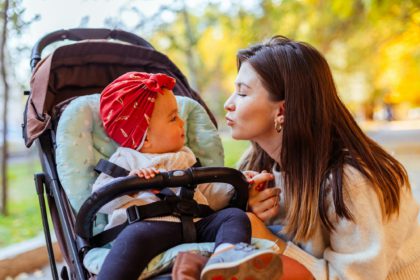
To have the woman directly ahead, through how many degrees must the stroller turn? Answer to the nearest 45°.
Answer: approximately 45° to its left

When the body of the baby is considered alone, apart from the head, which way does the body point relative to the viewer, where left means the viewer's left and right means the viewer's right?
facing the viewer and to the right of the viewer

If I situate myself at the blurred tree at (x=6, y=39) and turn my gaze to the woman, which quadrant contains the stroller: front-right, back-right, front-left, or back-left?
front-right

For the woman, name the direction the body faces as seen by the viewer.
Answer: to the viewer's left

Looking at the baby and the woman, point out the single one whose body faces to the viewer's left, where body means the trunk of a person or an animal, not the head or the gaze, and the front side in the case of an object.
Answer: the woman

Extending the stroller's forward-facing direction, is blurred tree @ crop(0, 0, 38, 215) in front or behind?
behind

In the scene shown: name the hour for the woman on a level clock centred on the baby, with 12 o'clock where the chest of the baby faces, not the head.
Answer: The woman is roughly at 10 o'clock from the baby.

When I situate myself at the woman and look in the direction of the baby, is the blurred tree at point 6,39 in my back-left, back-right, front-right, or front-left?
front-right

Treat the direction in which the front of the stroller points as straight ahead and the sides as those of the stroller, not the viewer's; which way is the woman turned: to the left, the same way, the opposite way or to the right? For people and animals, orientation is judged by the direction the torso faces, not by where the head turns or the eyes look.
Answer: the opposite way

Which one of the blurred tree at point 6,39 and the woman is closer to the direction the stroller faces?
the woman

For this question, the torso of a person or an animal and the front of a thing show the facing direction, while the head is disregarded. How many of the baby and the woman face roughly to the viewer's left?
1

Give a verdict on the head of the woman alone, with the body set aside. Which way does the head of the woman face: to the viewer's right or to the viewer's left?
to the viewer's left

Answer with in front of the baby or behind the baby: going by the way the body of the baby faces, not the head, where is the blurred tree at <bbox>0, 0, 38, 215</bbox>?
behind

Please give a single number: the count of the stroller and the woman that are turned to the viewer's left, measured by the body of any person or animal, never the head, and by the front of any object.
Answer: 1

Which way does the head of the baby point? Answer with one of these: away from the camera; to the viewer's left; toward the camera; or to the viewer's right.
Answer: to the viewer's right
